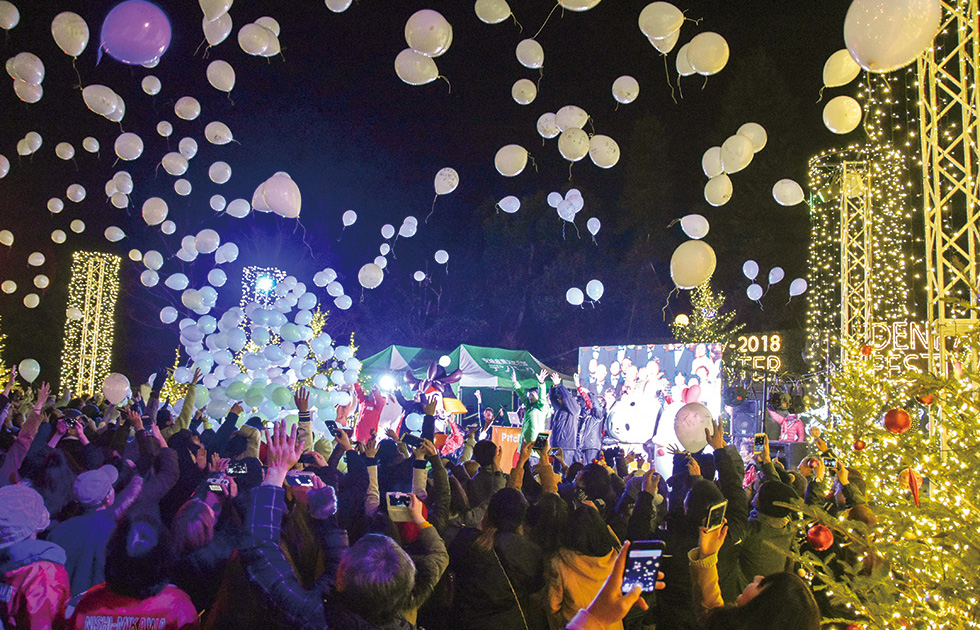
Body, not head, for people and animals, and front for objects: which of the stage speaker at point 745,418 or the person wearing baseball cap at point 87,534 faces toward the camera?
the stage speaker

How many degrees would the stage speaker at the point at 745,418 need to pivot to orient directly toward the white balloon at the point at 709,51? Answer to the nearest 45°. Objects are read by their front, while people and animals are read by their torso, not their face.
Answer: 0° — it already faces it

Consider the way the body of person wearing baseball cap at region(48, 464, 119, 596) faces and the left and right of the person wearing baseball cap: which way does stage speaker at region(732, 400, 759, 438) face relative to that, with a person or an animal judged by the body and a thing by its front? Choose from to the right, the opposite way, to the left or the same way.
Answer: the opposite way

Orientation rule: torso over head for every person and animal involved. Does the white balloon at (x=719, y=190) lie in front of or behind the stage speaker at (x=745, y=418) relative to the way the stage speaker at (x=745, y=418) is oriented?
in front

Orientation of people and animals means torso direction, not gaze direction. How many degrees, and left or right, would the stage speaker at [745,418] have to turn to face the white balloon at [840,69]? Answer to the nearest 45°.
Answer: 0° — it already faces it

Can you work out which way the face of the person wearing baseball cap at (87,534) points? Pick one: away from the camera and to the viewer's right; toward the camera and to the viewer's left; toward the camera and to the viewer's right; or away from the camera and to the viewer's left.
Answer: away from the camera and to the viewer's right

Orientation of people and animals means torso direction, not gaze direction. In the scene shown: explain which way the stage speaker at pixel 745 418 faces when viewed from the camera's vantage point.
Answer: facing the viewer

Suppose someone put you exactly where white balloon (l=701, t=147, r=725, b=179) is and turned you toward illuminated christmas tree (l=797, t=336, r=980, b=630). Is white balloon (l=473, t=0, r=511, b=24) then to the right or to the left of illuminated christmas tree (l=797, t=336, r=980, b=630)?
right

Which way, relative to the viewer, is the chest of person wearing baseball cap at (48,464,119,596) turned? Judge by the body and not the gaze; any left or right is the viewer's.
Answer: facing away from the viewer and to the right of the viewer

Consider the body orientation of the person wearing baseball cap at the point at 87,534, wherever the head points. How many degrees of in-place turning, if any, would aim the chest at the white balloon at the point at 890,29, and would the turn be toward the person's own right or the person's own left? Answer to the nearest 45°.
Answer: approximately 45° to the person's own right

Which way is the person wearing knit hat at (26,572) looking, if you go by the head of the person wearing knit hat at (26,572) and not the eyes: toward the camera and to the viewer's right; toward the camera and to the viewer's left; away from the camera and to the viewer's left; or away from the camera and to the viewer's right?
away from the camera and to the viewer's right

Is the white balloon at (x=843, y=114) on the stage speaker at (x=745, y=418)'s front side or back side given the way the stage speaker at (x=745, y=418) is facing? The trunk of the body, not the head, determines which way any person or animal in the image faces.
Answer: on the front side

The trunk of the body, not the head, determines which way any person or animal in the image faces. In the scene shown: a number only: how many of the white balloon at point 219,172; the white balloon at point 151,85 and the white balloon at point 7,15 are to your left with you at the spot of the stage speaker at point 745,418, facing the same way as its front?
0

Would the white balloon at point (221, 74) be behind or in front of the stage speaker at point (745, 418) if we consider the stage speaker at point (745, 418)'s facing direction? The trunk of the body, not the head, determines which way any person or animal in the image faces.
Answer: in front
